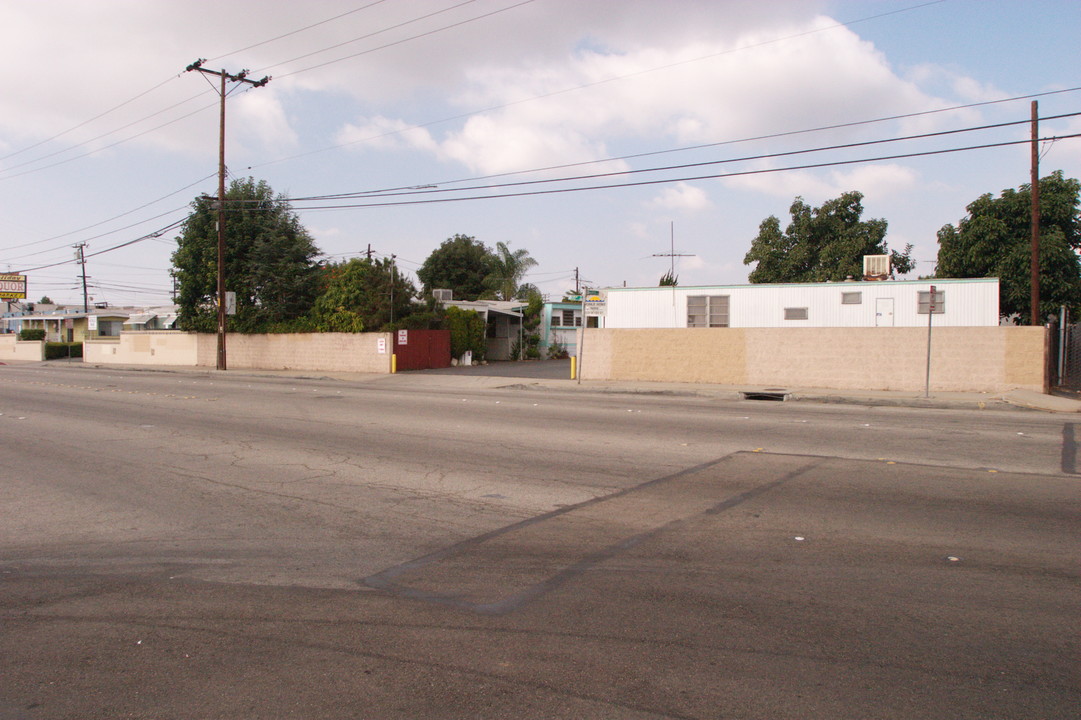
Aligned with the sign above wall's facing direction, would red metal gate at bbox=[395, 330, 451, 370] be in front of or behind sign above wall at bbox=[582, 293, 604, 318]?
behind

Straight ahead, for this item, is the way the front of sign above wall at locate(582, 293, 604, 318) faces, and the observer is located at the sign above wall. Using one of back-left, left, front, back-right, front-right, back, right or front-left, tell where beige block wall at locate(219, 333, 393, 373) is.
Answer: back-right

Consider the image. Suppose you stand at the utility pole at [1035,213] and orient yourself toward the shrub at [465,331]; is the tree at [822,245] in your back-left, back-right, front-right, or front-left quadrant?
front-right

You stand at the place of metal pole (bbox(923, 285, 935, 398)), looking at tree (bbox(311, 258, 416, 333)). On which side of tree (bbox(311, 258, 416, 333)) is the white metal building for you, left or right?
right

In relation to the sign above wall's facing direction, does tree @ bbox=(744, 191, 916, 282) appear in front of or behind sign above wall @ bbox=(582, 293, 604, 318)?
behind

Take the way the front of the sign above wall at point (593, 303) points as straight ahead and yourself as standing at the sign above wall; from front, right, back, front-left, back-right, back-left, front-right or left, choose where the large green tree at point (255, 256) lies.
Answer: back-right

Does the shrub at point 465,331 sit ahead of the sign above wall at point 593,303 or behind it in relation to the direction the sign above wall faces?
behind

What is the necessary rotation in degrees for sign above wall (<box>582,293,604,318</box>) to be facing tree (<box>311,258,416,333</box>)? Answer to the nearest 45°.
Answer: approximately 135° to its right

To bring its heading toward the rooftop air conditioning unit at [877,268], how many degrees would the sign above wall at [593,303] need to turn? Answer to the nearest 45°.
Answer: approximately 135° to its left

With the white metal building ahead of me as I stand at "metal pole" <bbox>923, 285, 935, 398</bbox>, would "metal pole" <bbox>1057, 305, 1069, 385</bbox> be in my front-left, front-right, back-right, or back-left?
front-right

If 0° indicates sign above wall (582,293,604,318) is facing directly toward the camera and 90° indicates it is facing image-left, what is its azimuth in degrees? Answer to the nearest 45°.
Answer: approximately 0°

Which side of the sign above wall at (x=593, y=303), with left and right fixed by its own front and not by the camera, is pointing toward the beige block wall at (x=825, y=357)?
left
